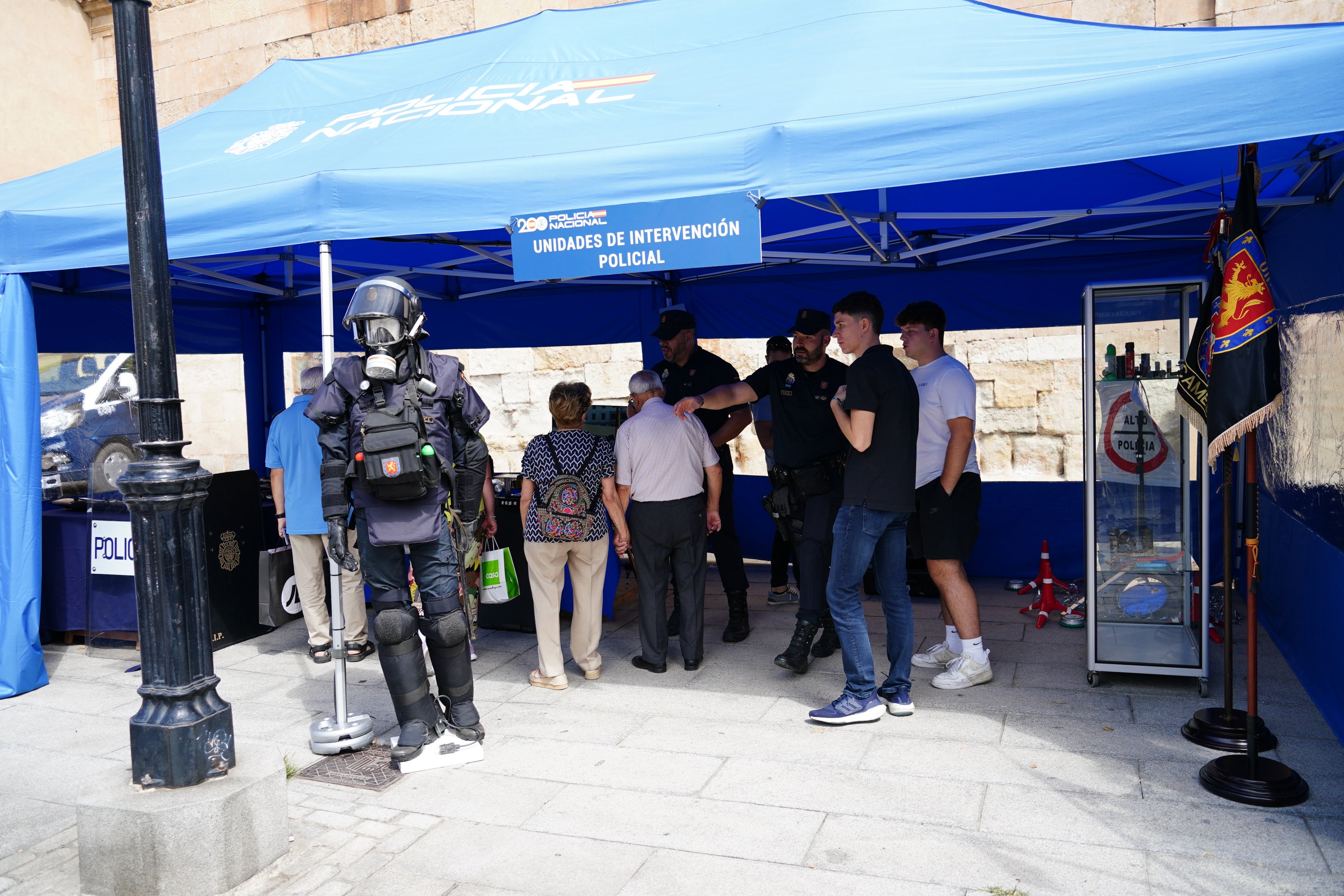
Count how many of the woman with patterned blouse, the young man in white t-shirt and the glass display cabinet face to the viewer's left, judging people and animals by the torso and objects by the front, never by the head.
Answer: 1

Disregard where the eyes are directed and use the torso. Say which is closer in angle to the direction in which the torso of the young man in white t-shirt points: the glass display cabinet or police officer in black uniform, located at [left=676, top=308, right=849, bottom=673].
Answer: the police officer in black uniform

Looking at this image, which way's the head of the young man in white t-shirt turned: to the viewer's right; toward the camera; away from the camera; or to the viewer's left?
to the viewer's left

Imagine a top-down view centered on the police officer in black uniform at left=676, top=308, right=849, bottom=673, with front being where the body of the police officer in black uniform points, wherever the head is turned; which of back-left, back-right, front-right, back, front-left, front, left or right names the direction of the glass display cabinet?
back-left

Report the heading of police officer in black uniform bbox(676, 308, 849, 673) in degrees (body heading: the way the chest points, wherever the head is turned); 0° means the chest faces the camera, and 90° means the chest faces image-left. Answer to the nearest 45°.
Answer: approximately 45°

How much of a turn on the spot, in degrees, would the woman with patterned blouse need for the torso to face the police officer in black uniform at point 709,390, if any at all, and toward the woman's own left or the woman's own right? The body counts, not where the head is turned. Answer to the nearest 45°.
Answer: approximately 45° to the woman's own right

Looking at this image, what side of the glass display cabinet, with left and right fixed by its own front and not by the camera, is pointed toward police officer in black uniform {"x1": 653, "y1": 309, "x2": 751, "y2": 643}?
right

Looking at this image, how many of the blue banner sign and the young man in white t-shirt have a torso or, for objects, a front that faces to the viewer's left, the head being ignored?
1

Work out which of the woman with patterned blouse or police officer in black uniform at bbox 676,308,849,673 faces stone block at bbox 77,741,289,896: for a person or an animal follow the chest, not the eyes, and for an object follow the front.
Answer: the police officer in black uniform

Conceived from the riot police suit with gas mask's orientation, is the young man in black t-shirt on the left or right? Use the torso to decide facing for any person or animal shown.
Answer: on its left

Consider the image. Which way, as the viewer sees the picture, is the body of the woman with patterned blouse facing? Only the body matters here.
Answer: away from the camera

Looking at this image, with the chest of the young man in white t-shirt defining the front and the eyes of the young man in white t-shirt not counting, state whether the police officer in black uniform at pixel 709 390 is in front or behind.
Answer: in front

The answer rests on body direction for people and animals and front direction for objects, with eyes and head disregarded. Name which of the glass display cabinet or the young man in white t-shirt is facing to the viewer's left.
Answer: the young man in white t-shirt

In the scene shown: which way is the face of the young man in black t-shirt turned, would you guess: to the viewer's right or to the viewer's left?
to the viewer's left

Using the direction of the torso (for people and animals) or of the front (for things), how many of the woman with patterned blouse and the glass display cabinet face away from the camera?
1

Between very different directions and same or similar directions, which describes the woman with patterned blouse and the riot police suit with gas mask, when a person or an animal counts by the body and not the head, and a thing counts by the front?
very different directions

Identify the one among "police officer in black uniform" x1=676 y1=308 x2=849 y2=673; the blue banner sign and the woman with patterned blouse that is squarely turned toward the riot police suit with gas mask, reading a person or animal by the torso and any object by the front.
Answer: the police officer in black uniform
